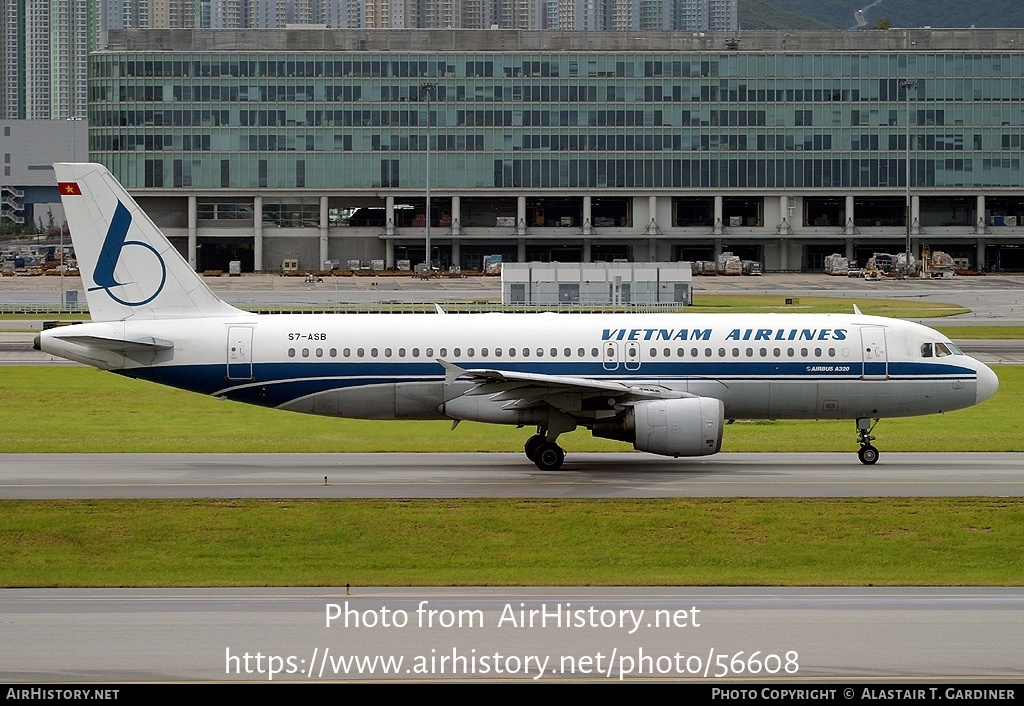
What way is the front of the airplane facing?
to the viewer's right
